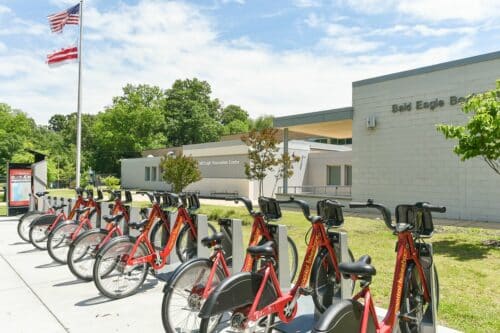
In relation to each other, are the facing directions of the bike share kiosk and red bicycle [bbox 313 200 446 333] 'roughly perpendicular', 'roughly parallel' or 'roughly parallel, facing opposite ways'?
roughly perpendicular

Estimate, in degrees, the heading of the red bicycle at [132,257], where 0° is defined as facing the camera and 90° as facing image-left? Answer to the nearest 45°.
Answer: approximately 225°

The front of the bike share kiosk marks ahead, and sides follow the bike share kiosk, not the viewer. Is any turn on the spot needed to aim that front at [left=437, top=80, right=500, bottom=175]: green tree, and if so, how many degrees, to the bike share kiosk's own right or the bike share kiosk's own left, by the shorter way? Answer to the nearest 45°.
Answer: approximately 45° to the bike share kiosk's own left

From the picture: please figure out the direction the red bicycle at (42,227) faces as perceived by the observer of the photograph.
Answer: facing away from the viewer and to the right of the viewer

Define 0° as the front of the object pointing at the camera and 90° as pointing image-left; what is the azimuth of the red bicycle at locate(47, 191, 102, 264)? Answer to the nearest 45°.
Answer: approximately 225°

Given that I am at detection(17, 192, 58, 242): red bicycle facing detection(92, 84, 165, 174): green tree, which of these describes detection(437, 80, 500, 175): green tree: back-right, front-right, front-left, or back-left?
back-right

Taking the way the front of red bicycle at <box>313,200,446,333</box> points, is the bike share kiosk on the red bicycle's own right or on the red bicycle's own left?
on the red bicycle's own left

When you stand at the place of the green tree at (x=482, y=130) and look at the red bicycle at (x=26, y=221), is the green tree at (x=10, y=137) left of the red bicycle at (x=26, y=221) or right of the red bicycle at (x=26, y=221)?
right

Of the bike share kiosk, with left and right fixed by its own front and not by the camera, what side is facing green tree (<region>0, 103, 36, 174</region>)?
back

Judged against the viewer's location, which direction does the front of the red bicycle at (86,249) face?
facing away from the viewer and to the right of the viewer

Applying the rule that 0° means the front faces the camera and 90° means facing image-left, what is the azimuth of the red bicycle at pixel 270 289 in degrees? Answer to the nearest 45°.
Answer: approximately 225°

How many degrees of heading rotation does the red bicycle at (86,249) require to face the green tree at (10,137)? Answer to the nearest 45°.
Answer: approximately 45° to its left

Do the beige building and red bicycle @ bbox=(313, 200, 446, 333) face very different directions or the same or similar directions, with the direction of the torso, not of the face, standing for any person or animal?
very different directions
